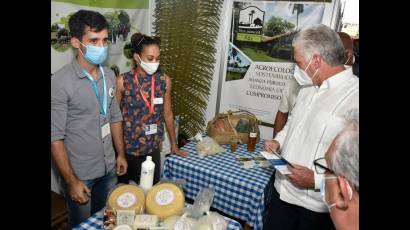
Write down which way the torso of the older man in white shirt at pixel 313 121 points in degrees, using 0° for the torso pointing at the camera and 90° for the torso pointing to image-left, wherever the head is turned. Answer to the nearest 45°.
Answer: approximately 45°

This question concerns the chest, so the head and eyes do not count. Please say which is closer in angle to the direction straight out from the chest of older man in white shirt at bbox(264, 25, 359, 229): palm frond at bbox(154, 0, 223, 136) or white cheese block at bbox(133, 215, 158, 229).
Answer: the white cheese block

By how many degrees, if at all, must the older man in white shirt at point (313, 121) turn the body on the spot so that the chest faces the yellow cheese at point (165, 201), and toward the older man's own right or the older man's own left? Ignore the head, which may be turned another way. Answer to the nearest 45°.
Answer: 0° — they already face it

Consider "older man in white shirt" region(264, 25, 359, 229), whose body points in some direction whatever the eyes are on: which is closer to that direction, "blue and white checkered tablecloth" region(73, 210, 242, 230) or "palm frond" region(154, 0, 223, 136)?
the blue and white checkered tablecloth

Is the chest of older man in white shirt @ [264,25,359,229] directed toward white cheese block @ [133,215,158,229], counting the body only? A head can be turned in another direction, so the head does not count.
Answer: yes

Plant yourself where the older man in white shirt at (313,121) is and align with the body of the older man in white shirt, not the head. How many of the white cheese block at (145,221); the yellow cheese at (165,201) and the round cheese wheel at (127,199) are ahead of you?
3

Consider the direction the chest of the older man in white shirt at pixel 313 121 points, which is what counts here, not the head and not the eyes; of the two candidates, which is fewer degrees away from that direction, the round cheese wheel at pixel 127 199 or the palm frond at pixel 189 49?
the round cheese wheel

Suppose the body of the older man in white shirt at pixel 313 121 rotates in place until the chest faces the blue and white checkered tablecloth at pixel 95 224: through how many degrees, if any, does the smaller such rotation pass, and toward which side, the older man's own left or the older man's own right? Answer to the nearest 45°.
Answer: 0° — they already face it

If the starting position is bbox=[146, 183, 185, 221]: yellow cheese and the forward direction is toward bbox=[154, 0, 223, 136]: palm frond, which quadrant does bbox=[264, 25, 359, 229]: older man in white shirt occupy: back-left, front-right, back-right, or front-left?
front-right

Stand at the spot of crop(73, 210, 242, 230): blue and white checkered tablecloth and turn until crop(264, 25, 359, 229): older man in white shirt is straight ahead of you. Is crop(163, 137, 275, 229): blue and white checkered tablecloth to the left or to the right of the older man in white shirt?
left

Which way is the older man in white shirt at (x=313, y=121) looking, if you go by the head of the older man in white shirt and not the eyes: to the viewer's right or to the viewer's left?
to the viewer's left
